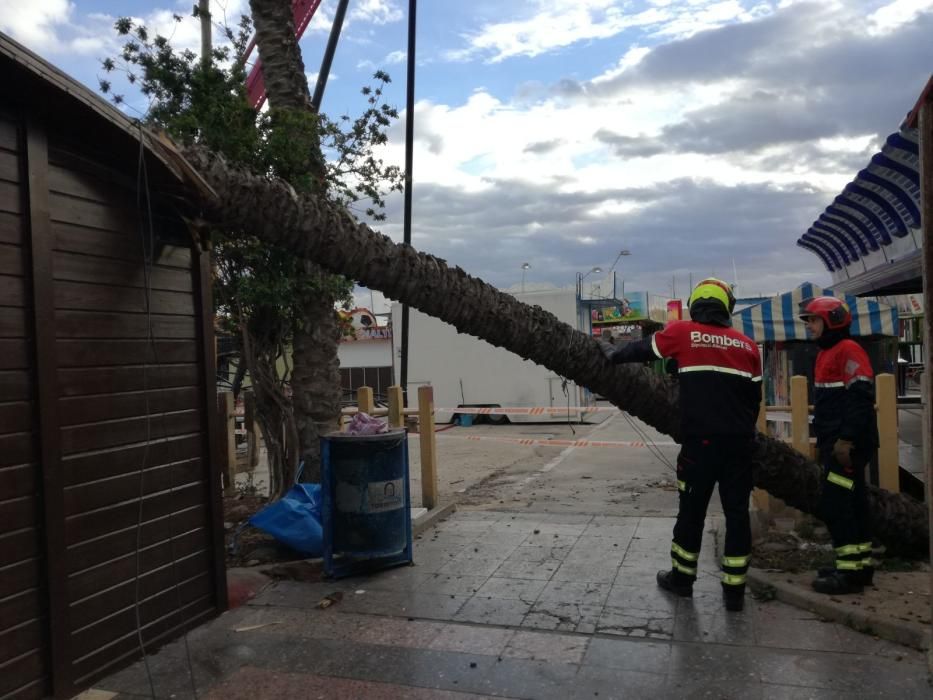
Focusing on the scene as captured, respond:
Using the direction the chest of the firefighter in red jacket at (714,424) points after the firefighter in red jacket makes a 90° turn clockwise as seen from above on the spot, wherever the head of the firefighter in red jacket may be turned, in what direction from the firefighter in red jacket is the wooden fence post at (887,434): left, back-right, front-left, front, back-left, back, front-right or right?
front-left

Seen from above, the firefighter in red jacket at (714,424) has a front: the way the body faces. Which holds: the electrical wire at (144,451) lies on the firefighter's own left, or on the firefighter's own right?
on the firefighter's own left

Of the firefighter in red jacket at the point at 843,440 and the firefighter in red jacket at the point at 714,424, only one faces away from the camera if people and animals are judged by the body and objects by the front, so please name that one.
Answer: the firefighter in red jacket at the point at 714,424

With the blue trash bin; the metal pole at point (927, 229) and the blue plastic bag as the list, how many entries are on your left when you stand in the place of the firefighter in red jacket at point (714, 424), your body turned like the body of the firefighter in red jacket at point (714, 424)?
2

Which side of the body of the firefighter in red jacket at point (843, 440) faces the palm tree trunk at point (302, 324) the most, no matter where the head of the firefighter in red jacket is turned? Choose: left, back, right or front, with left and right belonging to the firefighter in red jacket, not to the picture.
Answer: front

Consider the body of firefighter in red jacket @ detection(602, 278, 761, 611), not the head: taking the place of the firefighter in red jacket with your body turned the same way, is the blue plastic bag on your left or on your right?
on your left

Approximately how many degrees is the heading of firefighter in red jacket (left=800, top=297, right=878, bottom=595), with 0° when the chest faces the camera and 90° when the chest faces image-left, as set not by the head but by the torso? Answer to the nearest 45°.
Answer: approximately 90°

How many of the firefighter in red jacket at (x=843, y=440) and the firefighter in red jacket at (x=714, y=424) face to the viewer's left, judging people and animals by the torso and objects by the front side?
1

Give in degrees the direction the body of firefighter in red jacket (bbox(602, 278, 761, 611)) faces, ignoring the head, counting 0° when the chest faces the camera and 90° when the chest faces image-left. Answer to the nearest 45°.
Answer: approximately 180°

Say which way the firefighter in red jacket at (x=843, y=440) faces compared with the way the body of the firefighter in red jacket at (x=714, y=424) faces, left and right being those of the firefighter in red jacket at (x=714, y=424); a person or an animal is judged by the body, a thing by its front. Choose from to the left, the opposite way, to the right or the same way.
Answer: to the left

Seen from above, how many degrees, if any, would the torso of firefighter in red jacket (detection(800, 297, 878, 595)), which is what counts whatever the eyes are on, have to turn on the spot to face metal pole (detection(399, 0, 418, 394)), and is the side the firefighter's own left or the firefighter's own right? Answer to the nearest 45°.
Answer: approximately 45° to the firefighter's own right

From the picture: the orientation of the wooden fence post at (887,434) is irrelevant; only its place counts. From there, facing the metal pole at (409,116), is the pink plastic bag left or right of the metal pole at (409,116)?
left

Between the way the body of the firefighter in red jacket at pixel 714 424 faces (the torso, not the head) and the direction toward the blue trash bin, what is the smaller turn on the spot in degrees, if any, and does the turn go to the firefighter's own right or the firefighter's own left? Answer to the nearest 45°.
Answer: approximately 90° to the firefighter's own left

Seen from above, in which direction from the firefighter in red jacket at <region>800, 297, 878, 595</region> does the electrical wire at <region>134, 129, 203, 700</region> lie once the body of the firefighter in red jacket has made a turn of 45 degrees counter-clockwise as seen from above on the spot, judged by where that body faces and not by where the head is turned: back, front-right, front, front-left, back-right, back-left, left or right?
front

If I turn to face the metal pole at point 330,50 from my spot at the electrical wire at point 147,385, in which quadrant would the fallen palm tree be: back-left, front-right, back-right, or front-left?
front-right

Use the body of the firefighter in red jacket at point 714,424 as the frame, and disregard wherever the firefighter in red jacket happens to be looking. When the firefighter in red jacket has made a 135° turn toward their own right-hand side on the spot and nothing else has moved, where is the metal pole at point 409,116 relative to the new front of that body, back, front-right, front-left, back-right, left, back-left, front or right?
back

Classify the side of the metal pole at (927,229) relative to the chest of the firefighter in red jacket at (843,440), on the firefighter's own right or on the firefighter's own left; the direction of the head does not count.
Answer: on the firefighter's own left
